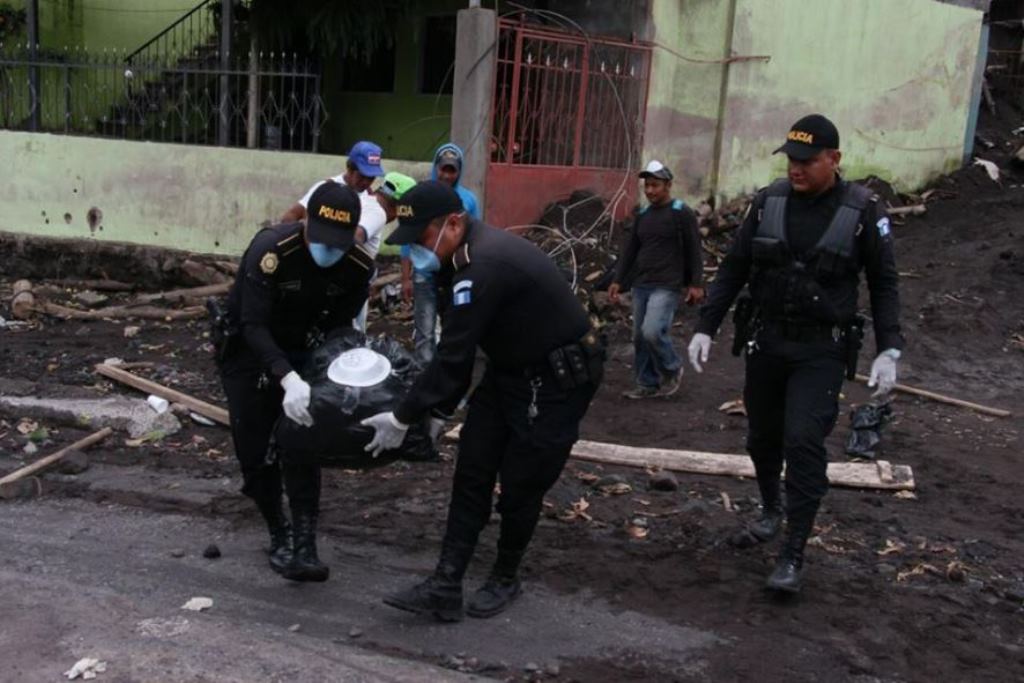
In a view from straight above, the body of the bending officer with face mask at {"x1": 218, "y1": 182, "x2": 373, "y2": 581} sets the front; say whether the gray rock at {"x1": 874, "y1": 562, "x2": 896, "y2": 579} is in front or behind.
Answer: in front

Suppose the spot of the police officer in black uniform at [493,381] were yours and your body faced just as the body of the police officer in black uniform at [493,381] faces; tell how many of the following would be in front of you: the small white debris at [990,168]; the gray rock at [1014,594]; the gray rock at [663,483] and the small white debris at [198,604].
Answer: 1

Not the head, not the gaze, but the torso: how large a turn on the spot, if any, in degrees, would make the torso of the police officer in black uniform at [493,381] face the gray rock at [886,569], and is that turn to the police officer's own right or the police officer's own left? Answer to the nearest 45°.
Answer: approximately 180°

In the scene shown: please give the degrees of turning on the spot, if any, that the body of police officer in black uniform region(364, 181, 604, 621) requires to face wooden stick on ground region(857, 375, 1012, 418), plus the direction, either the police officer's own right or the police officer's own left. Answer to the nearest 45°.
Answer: approximately 135° to the police officer's own right

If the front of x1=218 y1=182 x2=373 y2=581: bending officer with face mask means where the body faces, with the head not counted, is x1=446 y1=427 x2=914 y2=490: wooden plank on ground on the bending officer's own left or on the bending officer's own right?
on the bending officer's own left

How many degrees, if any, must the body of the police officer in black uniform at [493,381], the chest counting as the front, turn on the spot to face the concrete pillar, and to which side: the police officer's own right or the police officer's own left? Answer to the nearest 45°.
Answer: approximately 90° to the police officer's own right

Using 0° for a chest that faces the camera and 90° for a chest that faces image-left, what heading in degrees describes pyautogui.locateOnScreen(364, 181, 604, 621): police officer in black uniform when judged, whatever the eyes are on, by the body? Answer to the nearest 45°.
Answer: approximately 90°

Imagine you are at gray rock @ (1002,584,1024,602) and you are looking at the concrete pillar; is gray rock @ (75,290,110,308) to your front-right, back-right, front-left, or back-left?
front-left

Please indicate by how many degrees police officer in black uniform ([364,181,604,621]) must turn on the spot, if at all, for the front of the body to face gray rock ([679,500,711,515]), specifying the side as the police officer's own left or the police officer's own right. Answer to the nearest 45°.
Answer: approximately 135° to the police officer's own right

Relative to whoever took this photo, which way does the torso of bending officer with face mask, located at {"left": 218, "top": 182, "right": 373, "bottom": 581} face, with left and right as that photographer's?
facing the viewer and to the right of the viewer

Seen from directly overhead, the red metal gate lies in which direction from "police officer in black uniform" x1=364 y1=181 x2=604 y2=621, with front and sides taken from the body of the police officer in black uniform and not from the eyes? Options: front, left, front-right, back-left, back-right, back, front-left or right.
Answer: right

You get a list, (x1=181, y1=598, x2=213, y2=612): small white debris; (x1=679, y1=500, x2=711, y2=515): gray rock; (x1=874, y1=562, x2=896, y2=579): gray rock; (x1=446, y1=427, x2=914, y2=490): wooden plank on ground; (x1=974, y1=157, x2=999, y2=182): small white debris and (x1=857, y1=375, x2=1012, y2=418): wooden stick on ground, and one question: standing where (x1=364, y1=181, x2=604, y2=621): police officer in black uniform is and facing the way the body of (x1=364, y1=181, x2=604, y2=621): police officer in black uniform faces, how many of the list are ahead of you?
1

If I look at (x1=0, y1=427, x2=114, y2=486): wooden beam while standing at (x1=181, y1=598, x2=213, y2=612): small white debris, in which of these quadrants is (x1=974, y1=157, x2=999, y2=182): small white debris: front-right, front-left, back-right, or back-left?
front-right

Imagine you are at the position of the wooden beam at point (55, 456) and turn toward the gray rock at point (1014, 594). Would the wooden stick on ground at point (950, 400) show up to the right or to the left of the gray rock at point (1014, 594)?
left

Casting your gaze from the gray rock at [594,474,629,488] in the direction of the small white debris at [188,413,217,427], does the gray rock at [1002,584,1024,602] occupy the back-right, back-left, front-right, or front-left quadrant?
back-left

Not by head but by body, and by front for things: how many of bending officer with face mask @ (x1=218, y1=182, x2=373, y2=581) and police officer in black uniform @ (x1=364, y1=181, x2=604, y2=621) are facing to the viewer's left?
1

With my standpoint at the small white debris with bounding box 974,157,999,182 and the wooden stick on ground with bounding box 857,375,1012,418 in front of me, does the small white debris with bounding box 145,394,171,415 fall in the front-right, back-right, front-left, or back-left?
front-right
